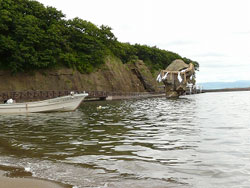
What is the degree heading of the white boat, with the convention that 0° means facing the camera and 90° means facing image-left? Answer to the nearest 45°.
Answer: approximately 270°
